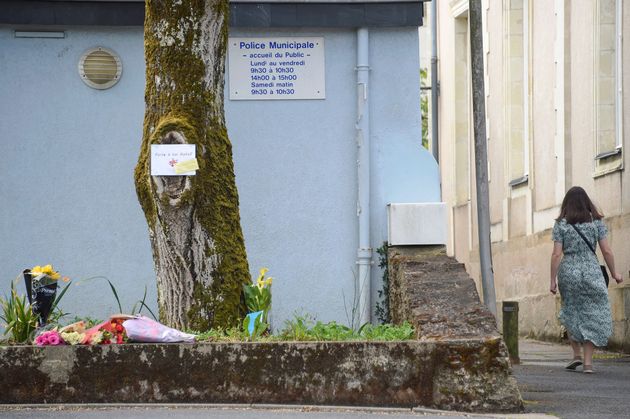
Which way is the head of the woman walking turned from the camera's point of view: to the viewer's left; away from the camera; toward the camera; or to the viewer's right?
away from the camera

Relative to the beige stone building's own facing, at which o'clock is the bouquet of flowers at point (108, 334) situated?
The bouquet of flowers is roughly at 11 o'clock from the beige stone building.

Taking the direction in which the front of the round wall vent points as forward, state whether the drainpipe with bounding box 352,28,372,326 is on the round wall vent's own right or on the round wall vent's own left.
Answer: on the round wall vent's own left

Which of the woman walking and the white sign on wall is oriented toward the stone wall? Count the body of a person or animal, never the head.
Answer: the white sign on wall

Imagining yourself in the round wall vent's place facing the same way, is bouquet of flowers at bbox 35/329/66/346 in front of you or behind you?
in front

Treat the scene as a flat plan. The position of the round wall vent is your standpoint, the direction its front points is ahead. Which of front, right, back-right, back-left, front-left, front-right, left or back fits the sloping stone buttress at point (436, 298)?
front-left

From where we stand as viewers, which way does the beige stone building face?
facing the viewer and to the left of the viewer

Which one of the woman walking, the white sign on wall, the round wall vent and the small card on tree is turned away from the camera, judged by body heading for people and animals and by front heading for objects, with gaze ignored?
the woman walking

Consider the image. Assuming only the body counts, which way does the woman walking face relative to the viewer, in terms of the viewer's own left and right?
facing away from the viewer

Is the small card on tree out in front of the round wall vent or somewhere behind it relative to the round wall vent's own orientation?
in front

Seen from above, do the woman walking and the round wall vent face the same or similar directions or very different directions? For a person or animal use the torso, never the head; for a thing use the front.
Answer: very different directions

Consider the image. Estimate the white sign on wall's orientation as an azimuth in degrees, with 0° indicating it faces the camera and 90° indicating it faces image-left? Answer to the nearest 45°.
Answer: approximately 0°
